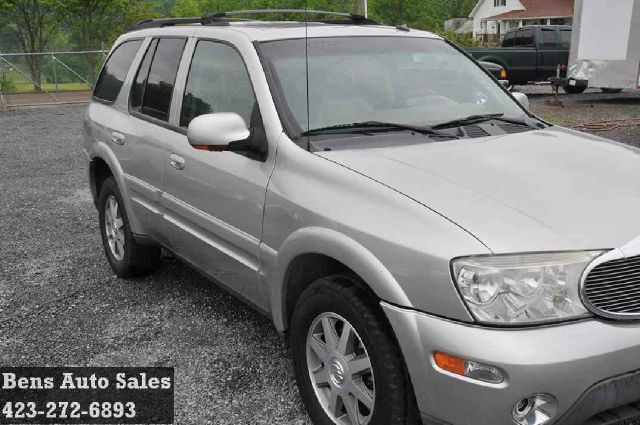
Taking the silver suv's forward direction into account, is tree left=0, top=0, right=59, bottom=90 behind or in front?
behind

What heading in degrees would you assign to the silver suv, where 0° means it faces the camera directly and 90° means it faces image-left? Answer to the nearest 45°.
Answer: approximately 315°

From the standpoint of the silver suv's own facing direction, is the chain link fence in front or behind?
behind

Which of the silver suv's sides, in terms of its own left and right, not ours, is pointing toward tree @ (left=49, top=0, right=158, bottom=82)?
back

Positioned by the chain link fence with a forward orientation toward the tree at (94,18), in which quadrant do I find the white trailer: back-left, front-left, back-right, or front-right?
back-right

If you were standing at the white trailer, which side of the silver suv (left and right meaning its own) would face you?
left

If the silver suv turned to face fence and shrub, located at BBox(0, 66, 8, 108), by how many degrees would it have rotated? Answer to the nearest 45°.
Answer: approximately 180°
